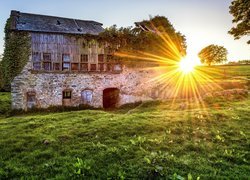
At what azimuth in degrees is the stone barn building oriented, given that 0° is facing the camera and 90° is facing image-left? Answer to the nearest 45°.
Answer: approximately 0°
